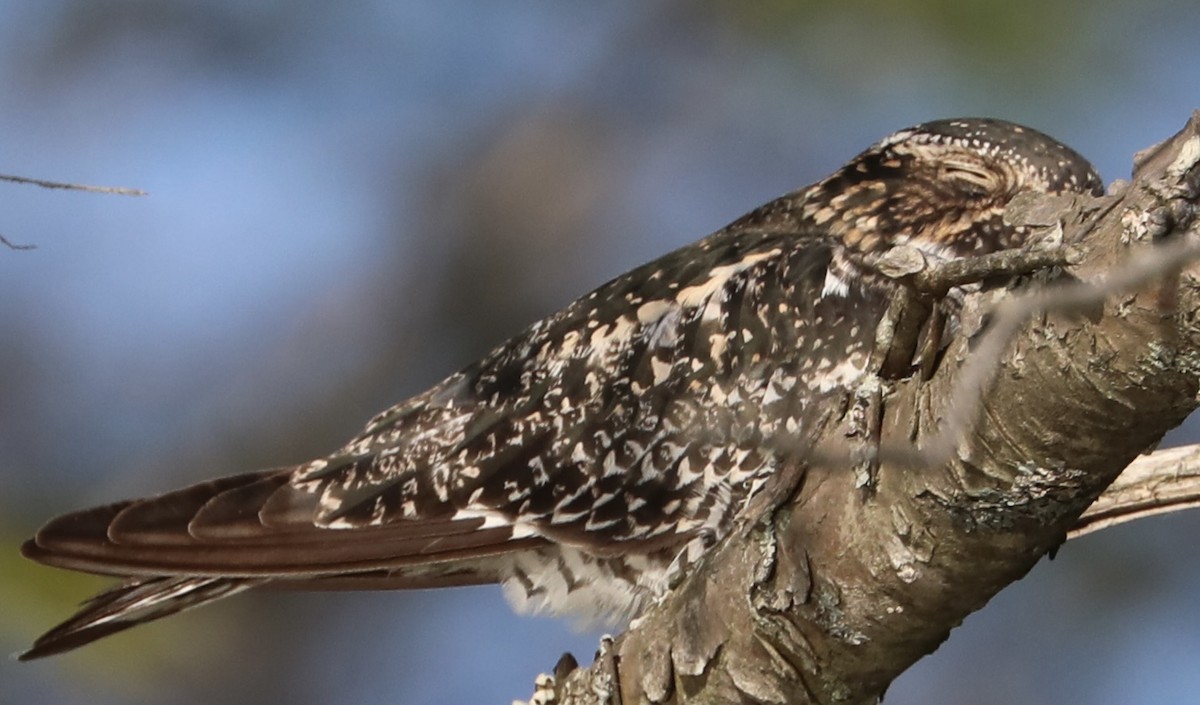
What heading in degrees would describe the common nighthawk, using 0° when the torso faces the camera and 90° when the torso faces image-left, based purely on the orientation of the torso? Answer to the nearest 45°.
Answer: approximately 270°

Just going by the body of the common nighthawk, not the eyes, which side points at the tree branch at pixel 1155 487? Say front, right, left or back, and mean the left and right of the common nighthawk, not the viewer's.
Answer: front
